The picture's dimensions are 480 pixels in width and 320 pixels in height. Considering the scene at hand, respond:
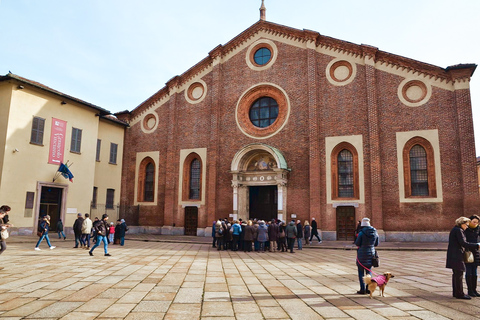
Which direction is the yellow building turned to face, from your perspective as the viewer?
facing the viewer and to the right of the viewer

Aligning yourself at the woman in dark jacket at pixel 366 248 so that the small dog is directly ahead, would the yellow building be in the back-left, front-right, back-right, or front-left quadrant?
back-right

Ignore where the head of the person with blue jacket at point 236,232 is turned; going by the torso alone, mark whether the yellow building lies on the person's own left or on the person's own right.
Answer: on the person's own left

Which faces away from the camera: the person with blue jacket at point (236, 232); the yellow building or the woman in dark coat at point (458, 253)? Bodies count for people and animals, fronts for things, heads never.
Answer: the person with blue jacket

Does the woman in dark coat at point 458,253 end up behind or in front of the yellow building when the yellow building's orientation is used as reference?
in front

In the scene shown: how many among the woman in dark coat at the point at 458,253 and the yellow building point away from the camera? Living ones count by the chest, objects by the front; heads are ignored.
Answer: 0

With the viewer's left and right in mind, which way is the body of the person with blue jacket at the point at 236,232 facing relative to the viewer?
facing away from the viewer

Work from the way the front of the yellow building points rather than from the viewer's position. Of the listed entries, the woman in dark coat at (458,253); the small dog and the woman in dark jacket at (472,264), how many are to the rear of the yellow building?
0

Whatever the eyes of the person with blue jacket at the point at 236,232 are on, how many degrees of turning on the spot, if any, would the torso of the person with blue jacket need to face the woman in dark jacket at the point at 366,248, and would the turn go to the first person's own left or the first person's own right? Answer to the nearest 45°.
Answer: approximately 180°

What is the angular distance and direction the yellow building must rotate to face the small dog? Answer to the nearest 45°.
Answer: approximately 45° to its right
